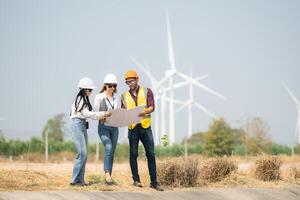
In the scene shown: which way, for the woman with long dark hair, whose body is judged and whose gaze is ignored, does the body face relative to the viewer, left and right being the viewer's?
facing to the right of the viewer

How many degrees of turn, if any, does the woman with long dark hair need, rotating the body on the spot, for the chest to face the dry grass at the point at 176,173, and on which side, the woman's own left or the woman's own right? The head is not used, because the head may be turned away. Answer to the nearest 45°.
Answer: approximately 45° to the woman's own left

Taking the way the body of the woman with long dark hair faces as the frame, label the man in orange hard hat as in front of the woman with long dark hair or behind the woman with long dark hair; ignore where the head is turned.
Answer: in front

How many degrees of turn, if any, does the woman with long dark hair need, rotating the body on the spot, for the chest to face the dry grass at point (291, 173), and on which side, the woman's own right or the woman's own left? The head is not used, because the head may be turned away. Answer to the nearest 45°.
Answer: approximately 45° to the woman's own left
